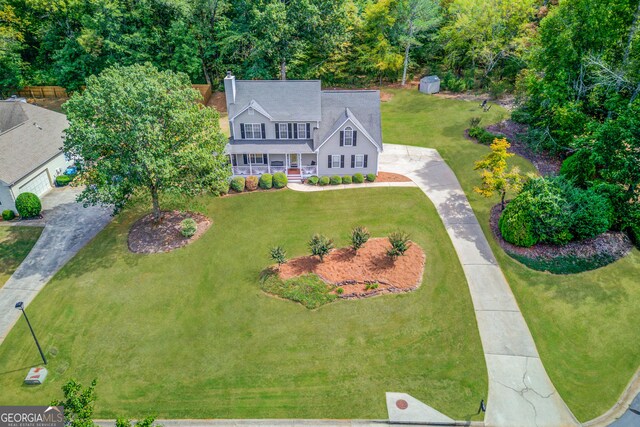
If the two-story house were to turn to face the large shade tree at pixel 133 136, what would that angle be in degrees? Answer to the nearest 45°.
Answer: approximately 45° to its right

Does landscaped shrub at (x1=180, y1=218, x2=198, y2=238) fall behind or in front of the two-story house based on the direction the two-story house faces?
in front

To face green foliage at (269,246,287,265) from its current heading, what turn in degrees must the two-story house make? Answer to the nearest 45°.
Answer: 0° — it already faces it

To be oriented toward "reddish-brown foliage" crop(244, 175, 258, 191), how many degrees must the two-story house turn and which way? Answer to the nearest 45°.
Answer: approximately 45° to its right

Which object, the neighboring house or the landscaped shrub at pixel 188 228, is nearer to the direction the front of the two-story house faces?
the landscaped shrub

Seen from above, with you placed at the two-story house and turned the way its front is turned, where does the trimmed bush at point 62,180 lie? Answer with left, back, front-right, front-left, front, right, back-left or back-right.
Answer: right

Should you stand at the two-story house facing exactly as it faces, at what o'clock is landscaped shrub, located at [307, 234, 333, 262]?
The landscaped shrub is roughly at 12 o'clock from the two-story house.

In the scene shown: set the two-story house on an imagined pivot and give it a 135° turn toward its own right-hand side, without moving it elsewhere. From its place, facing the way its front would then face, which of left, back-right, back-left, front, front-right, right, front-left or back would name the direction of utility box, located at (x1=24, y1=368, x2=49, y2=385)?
left

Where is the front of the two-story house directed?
toward the camera

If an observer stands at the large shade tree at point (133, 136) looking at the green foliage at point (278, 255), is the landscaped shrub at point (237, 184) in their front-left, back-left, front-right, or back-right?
front-left

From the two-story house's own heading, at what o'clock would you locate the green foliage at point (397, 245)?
The green foliage is roughly at 11 o'clock from the two-story house.

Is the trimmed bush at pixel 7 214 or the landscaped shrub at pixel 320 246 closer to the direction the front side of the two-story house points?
the landscaped shrub

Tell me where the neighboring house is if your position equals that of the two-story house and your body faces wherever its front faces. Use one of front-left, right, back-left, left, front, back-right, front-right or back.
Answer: right

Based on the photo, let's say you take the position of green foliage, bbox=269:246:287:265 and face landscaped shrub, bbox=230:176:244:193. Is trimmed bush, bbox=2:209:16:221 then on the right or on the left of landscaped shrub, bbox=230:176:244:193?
left
